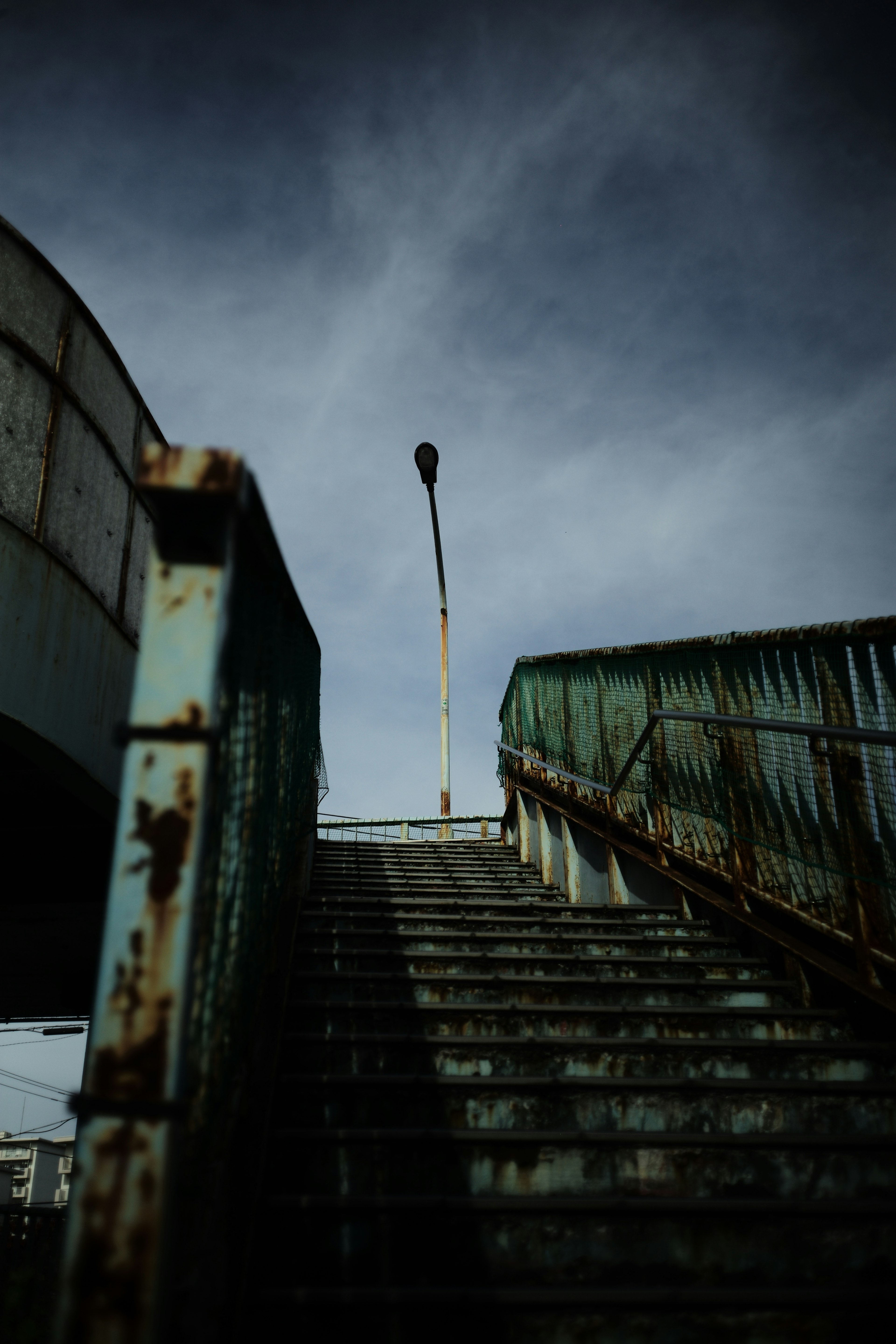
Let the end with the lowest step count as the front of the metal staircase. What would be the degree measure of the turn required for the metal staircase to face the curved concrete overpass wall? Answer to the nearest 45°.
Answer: approximately 135° to its right

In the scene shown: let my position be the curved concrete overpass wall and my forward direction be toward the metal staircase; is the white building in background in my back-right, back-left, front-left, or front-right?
back-left

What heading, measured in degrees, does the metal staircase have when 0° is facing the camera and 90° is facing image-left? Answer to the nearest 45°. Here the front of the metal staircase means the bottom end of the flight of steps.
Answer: approximately 0°

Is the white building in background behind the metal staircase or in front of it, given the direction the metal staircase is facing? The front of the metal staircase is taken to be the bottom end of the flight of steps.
behind
